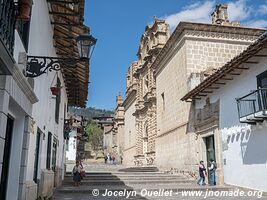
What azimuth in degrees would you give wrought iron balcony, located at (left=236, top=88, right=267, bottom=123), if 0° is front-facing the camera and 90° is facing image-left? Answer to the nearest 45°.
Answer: approximately 45°

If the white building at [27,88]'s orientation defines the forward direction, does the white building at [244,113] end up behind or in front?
in front

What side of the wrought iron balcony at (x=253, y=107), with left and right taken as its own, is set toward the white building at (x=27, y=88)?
front

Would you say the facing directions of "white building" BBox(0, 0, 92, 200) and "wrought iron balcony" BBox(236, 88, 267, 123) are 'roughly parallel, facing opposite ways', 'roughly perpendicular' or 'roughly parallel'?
roughly parallel, facing opposite ways

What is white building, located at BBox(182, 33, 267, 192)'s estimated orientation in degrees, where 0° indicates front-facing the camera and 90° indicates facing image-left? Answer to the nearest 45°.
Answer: approximately 45°

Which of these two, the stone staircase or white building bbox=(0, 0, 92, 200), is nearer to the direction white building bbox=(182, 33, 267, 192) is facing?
the white building

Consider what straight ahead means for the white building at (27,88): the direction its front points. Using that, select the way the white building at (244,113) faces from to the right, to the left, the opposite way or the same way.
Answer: the opposite way

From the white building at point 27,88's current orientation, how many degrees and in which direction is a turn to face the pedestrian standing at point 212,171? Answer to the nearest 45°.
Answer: approximately 45° to its left

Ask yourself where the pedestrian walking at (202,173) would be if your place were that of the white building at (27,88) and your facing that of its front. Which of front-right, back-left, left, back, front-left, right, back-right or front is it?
front-left

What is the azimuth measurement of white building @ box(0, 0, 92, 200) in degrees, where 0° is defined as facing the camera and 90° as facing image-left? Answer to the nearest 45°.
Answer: approximately 270°
